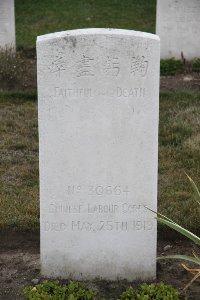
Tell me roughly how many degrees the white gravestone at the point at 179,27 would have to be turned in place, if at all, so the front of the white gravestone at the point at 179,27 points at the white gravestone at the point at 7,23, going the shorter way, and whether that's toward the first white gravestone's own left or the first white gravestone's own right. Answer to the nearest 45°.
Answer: approximately 90° to the first white gravestone's own right

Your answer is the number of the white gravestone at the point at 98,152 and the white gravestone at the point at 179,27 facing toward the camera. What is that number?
2

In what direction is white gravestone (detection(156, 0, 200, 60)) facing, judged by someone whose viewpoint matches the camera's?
facing the viewer

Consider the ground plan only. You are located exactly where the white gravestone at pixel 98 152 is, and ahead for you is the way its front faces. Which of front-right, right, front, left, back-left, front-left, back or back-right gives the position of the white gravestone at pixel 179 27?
back

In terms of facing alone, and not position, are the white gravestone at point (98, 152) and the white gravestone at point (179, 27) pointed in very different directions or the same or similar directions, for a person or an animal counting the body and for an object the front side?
same or similar directions

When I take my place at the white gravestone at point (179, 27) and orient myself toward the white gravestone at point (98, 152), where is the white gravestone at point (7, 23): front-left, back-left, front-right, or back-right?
front-right

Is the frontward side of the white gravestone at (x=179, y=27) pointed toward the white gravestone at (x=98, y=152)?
yes

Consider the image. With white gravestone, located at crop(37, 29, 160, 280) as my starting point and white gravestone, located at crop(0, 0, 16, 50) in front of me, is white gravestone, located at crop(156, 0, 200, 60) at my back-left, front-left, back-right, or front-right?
front-right

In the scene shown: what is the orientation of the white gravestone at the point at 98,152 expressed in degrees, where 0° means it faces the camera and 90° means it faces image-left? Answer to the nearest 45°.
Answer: approximately 0°

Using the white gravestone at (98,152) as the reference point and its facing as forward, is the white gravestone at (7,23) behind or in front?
behind
